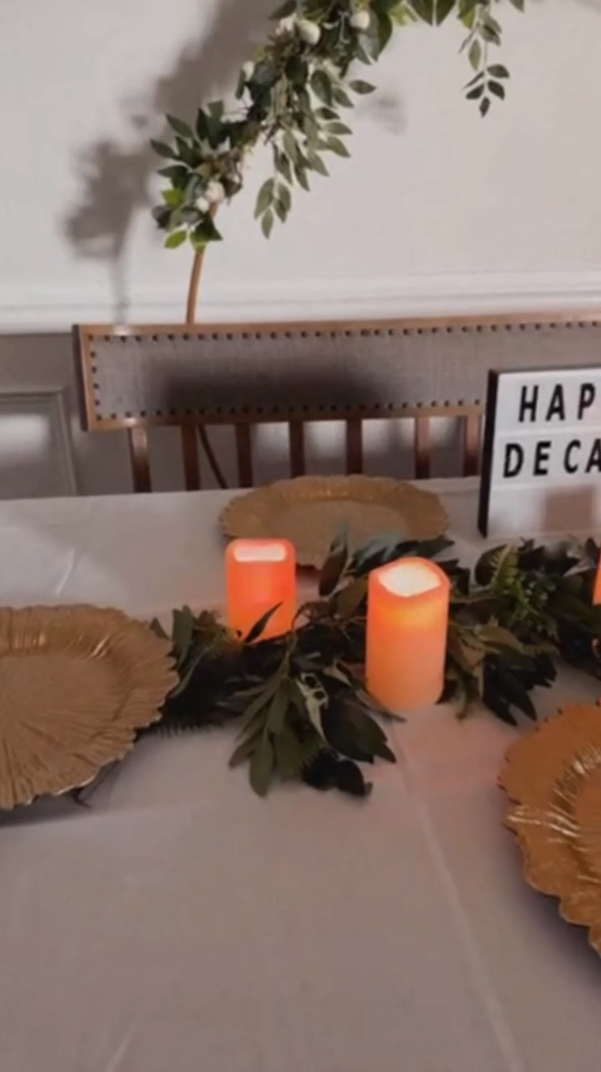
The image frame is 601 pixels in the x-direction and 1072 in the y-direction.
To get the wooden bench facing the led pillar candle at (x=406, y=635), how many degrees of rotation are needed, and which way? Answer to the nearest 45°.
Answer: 0° — it already faces it

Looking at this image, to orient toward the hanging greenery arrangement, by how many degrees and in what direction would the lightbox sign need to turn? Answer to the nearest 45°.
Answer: approximately 135° to its right

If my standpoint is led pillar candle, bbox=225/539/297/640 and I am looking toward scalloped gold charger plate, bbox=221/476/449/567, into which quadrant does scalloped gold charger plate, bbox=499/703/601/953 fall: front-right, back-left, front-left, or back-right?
back-right

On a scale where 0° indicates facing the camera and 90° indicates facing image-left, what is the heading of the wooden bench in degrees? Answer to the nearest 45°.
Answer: approximately 0°

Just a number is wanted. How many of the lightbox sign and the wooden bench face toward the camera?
2
